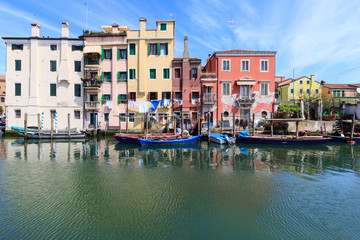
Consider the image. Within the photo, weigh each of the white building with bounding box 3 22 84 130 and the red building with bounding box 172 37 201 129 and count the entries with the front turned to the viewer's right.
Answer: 0

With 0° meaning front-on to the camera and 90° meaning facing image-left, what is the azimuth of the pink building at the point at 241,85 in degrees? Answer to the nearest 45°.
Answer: approximately 0°

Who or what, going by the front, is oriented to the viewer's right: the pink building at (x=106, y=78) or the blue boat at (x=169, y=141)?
the blue boat

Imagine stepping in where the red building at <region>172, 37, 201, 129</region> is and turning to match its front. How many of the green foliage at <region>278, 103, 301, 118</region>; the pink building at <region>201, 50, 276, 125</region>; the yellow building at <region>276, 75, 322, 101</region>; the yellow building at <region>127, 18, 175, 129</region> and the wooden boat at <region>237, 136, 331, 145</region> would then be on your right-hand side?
1

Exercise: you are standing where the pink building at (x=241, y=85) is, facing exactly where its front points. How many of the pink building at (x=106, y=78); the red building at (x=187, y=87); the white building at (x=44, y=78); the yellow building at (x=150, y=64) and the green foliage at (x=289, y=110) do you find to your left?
1

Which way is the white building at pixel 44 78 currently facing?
toward the camera

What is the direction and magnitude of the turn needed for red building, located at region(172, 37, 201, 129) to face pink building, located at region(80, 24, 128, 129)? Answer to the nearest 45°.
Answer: approximately 90° to its right

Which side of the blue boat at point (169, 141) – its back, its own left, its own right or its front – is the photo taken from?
right

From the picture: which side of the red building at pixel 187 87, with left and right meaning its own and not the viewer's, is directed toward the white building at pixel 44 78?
right

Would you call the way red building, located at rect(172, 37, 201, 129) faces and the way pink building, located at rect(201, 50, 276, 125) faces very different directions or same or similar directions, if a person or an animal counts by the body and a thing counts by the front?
same or similar directions

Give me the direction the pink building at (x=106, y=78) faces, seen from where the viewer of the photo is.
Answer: facing the viewer

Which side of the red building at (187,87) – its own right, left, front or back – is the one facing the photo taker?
front

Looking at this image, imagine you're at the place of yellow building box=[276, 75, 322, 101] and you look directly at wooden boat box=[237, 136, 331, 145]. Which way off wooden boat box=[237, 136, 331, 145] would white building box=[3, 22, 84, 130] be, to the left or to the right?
right

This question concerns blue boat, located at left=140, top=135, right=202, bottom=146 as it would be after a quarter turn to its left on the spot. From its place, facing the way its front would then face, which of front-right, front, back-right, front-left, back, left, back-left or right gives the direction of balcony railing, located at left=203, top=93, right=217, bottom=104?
front-right

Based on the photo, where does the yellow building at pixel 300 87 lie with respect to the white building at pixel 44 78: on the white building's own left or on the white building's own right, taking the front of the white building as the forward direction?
on the white building's own left
